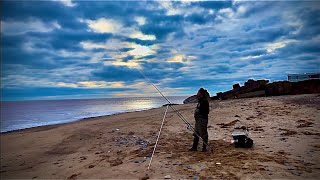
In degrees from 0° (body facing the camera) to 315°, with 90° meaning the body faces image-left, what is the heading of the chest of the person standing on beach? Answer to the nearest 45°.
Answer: approximately 90°

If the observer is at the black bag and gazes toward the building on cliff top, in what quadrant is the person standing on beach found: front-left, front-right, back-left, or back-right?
back-left

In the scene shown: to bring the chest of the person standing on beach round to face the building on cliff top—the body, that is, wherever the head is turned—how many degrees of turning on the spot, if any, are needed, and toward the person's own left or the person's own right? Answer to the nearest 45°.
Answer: approximately 135° to the person's own right

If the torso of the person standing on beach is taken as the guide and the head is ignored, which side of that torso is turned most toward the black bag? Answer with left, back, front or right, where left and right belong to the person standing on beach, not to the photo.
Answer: back

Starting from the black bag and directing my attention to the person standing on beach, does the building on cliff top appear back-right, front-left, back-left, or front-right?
back-right
